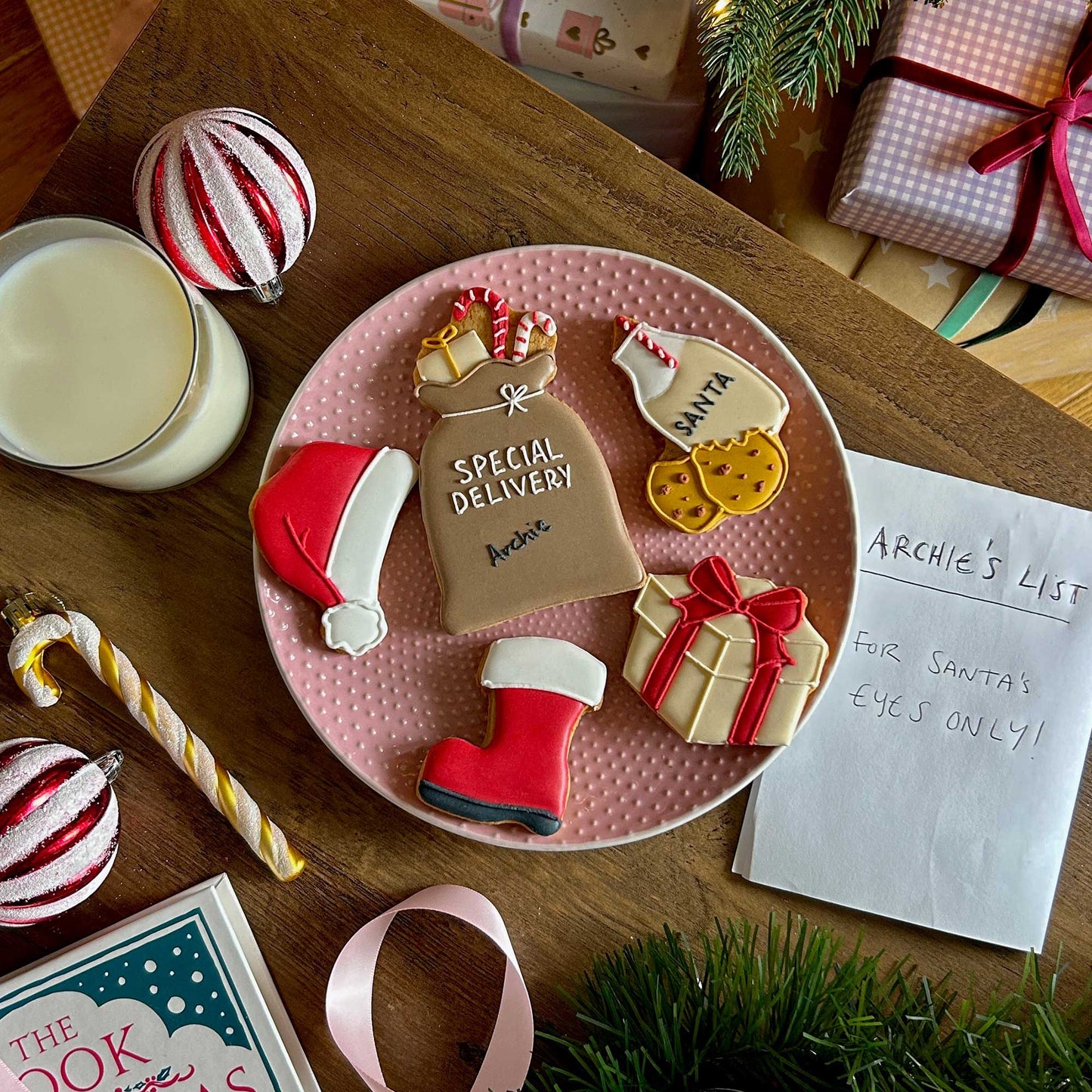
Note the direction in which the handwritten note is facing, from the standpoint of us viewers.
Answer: facing the viewer

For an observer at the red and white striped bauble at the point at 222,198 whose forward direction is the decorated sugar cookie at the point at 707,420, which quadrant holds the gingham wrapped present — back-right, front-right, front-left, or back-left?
front-left
